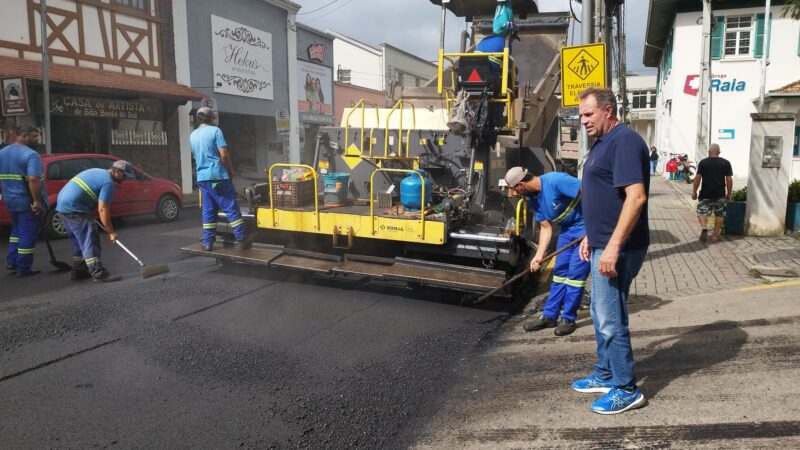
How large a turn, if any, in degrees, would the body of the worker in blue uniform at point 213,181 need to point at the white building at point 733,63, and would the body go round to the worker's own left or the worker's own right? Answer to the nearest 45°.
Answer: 0° — they already face it

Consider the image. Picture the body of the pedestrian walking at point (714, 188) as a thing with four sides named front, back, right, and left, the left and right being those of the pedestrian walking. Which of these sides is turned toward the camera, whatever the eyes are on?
back

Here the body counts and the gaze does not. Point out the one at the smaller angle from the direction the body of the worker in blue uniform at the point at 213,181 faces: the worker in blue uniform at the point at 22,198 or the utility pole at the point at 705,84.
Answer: the utility pole

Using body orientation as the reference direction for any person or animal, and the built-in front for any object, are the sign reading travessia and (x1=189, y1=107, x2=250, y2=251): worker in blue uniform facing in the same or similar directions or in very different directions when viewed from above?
very different directions

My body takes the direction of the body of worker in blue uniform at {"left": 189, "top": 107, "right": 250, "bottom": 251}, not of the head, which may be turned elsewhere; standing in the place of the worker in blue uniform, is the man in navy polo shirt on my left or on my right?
on my right

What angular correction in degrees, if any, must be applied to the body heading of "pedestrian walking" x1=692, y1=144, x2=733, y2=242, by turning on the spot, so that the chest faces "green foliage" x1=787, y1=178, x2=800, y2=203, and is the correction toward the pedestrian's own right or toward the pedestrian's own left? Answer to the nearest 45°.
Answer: approximately 45° to the pedestrian's own right

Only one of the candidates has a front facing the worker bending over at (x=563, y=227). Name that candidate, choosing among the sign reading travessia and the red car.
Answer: the sign reading travessia
